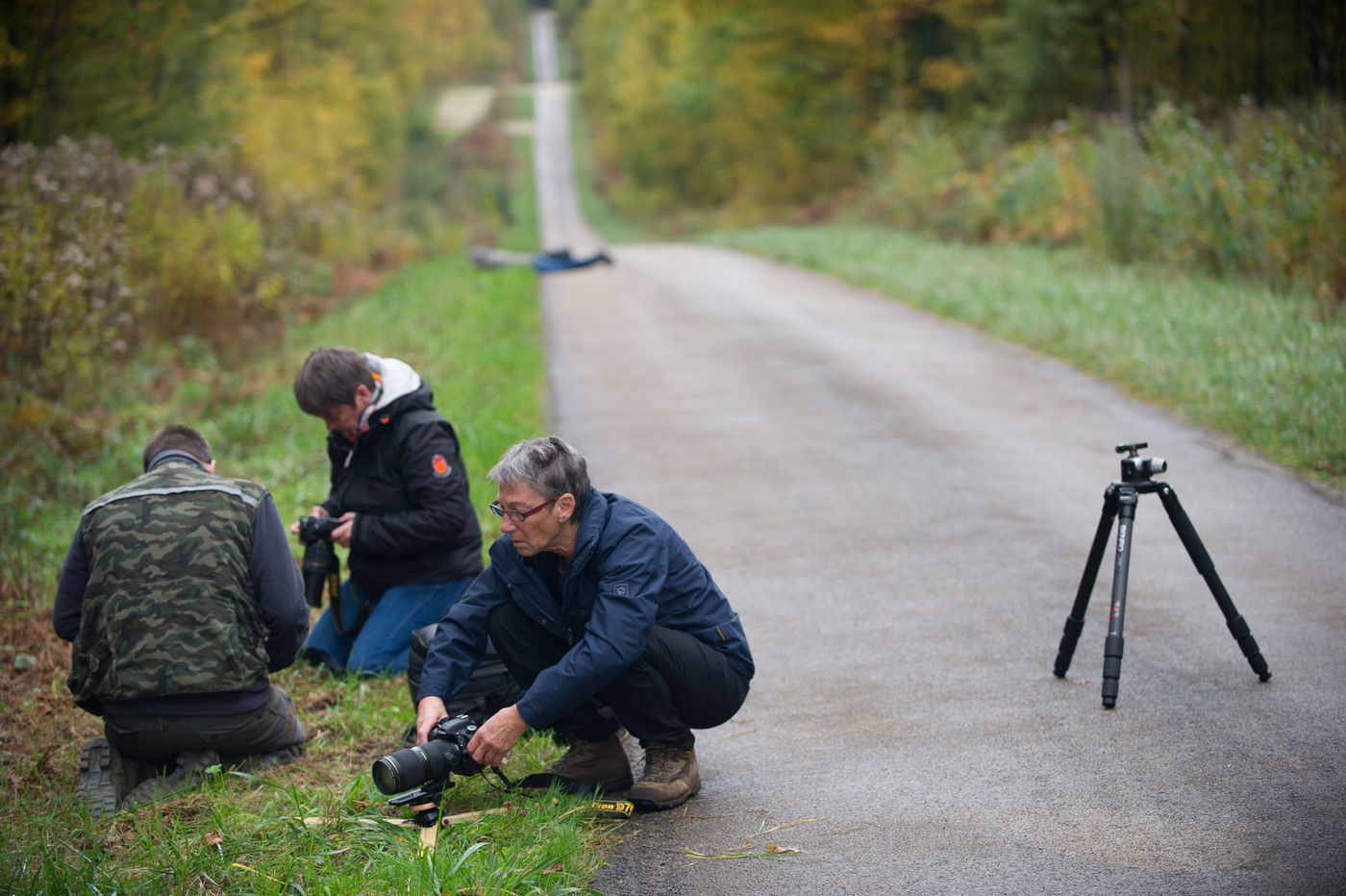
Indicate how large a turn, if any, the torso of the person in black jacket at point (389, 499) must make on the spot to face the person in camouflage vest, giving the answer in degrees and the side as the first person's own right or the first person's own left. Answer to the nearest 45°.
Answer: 0° — they already face them

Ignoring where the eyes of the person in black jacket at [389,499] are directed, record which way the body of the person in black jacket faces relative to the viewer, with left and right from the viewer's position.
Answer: facing the viewer and to the left of the viewer

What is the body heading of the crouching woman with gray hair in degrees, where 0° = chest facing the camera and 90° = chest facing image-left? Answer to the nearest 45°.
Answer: approximately 45°

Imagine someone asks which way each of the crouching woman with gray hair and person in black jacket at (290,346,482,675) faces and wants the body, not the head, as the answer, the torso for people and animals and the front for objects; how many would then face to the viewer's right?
0

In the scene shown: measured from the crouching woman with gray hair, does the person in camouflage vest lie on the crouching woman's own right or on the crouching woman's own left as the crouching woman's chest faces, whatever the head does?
on the crouching woman's own right

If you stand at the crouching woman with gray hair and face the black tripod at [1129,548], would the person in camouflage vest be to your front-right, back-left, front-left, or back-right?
back-left

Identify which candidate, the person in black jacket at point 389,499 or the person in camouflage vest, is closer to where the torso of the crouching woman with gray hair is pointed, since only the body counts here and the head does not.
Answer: the person in camouflage vest

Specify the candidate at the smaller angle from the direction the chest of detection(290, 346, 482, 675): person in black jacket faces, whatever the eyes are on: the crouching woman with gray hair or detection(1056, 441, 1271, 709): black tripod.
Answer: the crouching woman with gray hair

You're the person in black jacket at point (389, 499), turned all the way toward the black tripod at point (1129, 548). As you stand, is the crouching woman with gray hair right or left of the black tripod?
right

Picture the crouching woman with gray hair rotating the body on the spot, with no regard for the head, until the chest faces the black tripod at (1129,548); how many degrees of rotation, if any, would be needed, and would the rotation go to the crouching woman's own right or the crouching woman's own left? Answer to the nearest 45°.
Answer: approximately 135° to the crouching woman's own left

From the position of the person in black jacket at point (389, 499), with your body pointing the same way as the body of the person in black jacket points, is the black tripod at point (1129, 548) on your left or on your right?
on your left

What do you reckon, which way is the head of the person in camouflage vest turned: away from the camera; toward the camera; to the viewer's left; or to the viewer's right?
away from the camera
